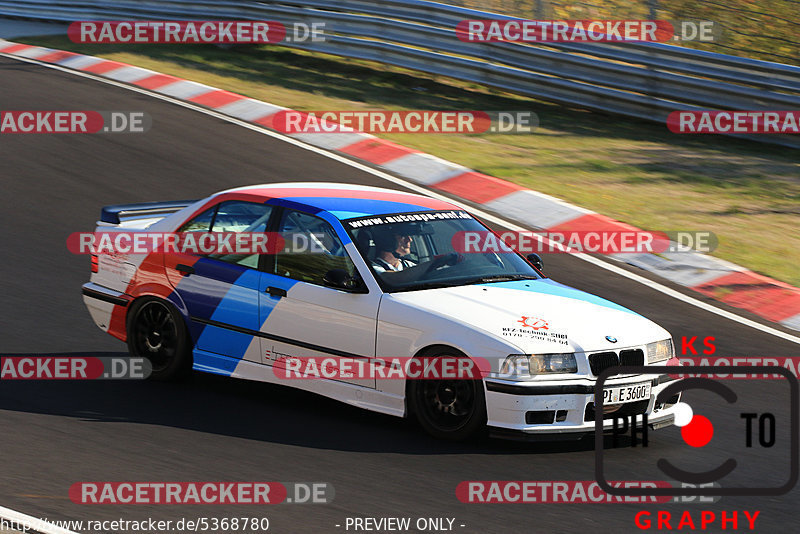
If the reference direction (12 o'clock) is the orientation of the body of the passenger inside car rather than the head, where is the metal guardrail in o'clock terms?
The metal guardrail is roughly at 8 o'clock from the passenger inside car.

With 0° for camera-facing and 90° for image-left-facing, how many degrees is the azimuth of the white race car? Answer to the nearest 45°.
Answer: approximately 315°

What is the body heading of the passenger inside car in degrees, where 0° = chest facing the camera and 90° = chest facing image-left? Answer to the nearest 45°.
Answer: approximately 315°

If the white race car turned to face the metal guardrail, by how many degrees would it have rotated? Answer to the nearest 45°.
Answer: approximately 135° to its left
